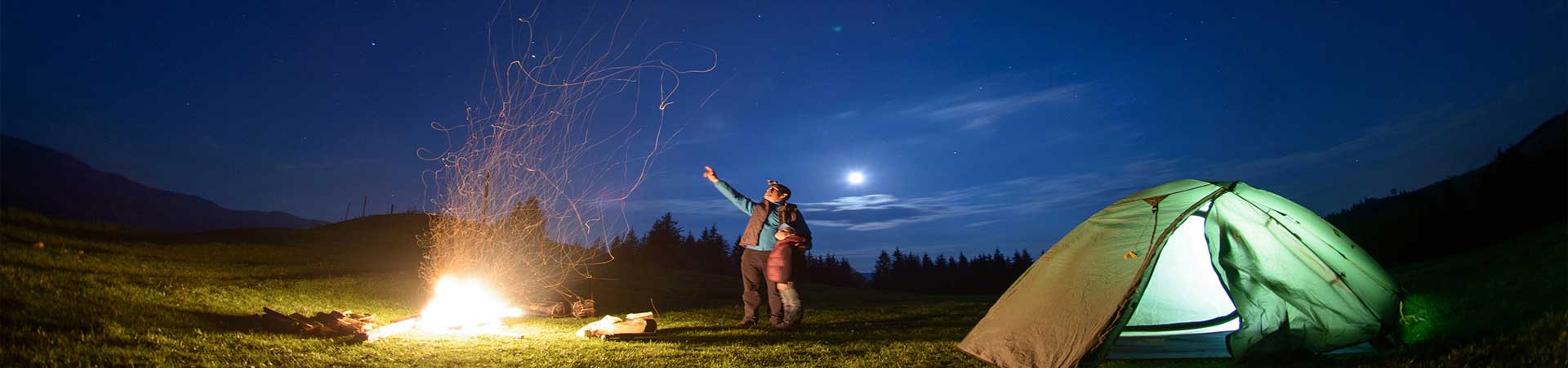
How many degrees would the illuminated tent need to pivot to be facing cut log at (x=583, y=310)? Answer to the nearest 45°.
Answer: approximately 90° to its right

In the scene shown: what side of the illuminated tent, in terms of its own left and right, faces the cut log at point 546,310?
right

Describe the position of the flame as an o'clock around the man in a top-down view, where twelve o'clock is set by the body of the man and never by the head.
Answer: The flame is roughly at 2 o'clock from the man.

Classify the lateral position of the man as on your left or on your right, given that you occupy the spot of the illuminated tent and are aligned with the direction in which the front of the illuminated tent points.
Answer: on your right

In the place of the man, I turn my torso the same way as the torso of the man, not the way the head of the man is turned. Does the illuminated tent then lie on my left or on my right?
on my left

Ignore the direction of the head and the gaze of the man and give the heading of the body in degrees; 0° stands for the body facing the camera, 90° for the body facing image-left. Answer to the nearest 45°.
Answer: approximately 45°
